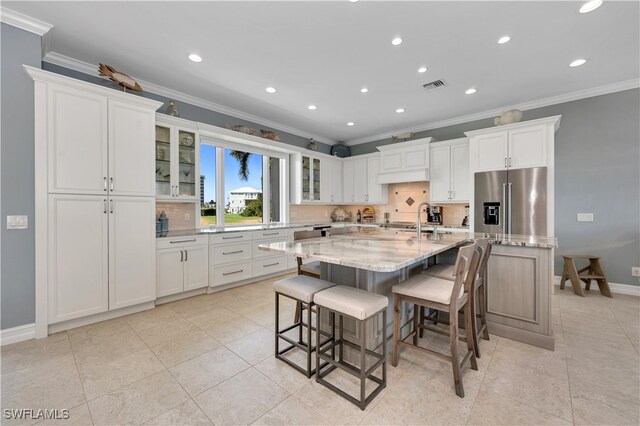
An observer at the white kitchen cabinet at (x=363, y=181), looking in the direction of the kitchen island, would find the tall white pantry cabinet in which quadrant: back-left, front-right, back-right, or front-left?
front-right

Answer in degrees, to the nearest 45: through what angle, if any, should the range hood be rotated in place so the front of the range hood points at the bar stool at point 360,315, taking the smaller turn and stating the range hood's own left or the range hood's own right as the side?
approximately 45° to the range hood's own left

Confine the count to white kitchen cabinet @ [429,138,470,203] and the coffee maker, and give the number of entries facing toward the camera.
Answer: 2

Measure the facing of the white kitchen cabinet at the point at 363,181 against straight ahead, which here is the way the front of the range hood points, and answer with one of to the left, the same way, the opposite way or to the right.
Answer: the same way

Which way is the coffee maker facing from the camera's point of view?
toward the camera

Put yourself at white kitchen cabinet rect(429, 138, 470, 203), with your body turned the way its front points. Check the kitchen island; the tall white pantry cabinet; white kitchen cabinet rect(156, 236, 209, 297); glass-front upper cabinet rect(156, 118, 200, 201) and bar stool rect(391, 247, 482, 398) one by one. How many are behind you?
0

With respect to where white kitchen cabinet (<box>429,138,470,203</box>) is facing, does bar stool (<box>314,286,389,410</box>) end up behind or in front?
in front

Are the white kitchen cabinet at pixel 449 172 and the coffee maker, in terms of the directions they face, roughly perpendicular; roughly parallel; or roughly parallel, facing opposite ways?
roughly parallel

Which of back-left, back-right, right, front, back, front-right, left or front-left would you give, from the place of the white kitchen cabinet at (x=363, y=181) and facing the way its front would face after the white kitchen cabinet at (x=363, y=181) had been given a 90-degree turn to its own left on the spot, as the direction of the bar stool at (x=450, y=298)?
front-right

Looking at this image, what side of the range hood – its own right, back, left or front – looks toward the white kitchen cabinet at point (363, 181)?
right

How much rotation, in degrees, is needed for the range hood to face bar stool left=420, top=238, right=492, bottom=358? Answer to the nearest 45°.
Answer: approximately 45° to its left

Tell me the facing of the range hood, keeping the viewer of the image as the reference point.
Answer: facing the viewer and to the left of the viewer

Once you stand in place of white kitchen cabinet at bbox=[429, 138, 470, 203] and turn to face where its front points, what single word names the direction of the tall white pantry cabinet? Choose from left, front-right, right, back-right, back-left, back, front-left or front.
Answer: front-right

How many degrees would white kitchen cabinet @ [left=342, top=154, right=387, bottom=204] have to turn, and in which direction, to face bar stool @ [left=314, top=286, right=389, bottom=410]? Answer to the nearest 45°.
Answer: approximately 45° to its left

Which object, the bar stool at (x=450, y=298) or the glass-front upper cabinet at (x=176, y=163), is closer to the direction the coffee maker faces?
the bar stool

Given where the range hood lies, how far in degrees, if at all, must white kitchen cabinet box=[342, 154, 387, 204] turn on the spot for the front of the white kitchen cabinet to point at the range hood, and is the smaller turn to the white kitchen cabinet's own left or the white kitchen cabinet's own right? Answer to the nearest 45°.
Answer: approximately 90° to the white kitchen cabinet's own left
